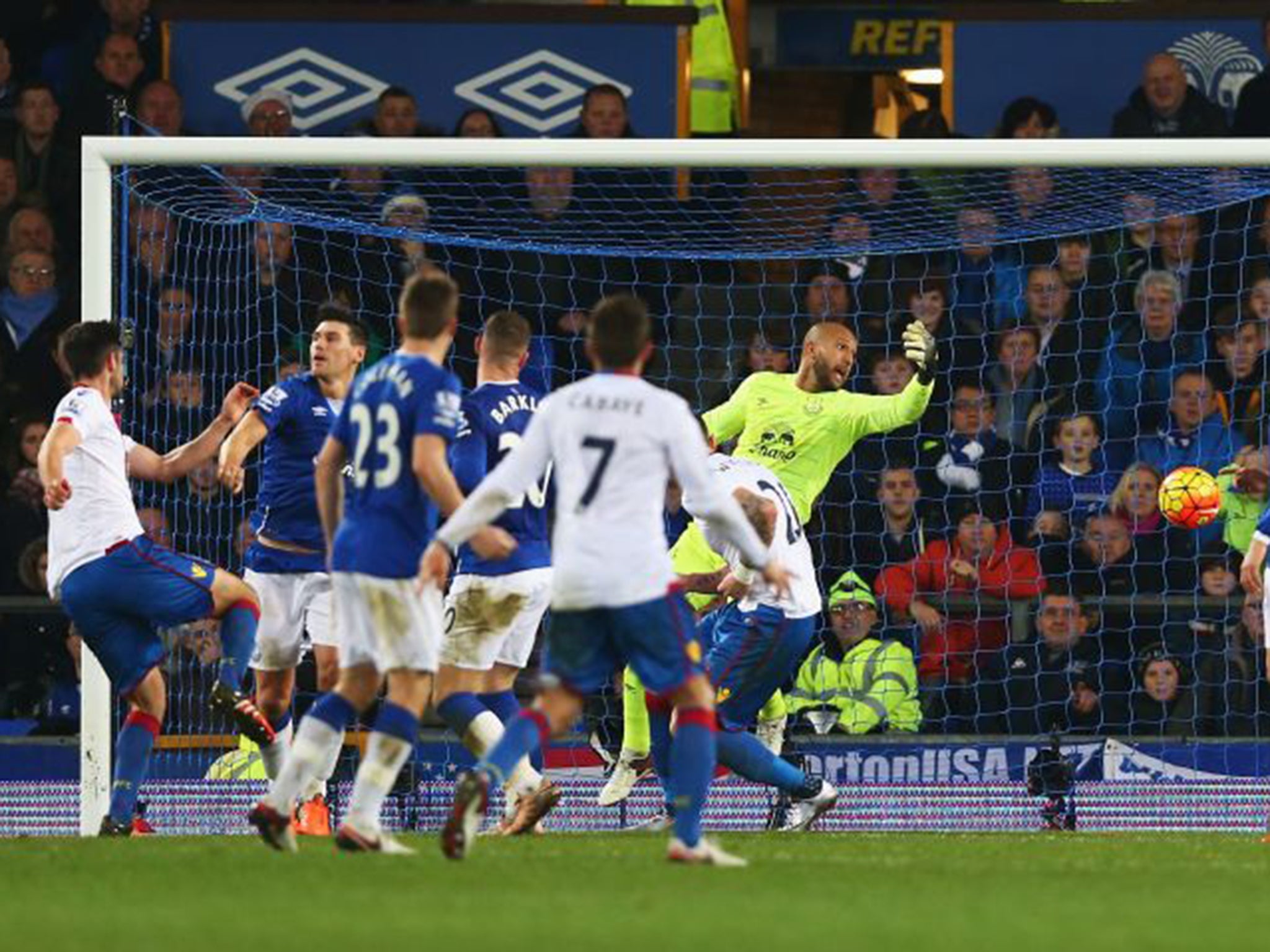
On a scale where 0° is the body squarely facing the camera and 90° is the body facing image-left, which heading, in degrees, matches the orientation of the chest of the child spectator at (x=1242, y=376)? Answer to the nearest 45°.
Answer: approximately 0°

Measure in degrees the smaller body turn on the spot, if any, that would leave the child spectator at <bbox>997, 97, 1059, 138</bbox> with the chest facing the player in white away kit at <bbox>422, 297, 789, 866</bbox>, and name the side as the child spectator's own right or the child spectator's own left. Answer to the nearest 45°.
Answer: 0° — they already face them

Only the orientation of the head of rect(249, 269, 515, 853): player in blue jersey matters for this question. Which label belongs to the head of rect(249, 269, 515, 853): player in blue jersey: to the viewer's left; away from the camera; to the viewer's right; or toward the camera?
away from the camera

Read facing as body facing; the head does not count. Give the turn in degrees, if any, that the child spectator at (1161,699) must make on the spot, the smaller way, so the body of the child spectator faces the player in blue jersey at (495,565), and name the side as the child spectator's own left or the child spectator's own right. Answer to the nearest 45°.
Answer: approximately 45° to the child spectator's own right

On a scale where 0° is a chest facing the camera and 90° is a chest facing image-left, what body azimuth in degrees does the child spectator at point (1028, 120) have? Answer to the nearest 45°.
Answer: approximately 0°

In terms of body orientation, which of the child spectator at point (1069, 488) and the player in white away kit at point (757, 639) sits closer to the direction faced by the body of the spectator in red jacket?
the player in white away kit
